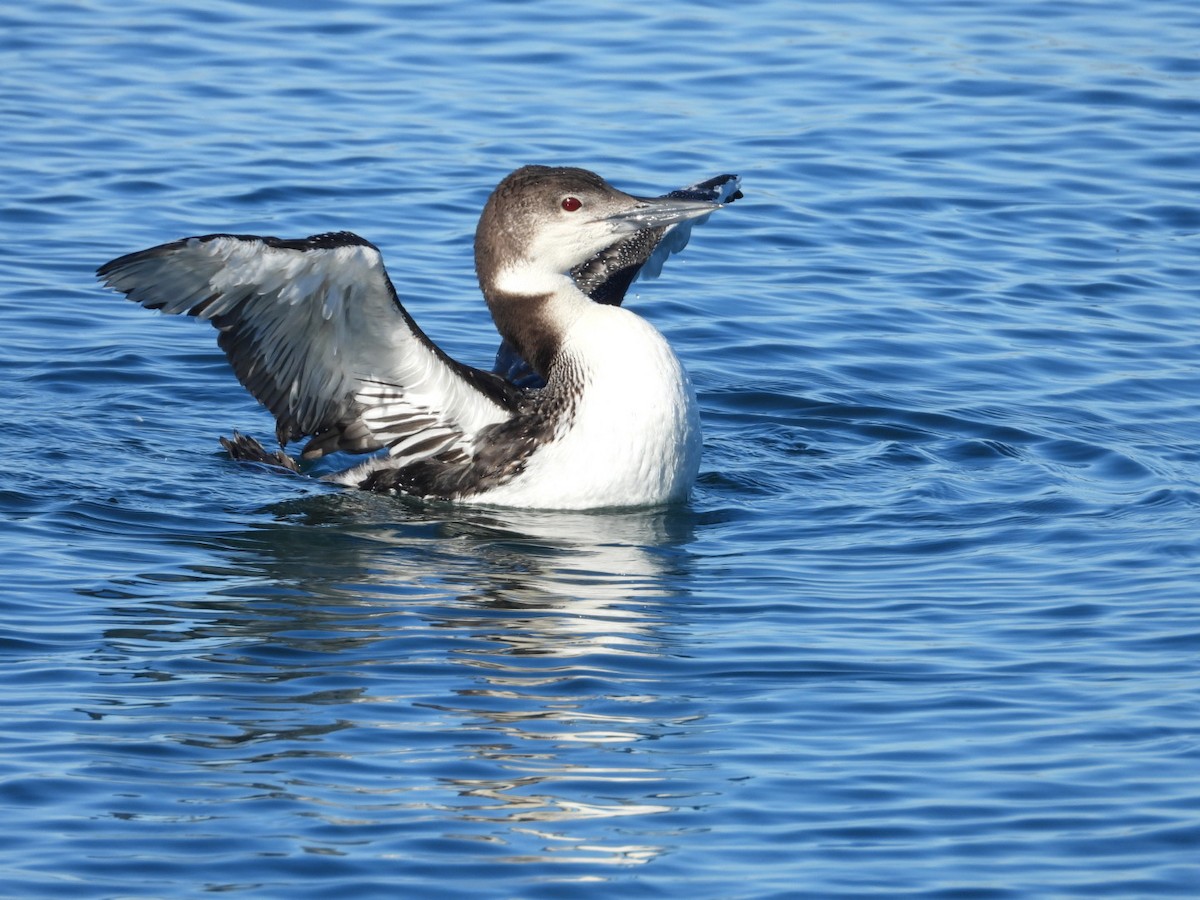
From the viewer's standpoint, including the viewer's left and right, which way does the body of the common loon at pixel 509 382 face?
facing the viewer and to the right of the viewer
